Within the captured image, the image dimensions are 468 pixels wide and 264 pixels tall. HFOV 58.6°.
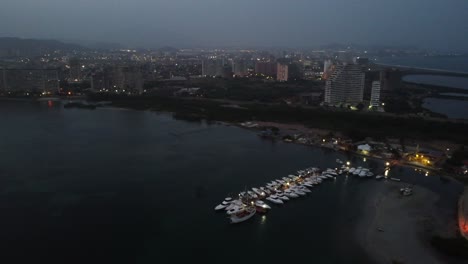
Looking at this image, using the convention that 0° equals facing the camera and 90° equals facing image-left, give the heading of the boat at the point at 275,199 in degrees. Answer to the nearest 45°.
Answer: approximately 315°

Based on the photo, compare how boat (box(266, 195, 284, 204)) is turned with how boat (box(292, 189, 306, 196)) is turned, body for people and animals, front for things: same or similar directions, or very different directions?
same or similar directions

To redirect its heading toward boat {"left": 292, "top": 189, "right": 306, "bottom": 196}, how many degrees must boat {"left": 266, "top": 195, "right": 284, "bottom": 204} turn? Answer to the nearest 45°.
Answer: approximately 90° to its left

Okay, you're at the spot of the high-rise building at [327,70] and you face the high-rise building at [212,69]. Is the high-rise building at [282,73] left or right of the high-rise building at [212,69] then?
left

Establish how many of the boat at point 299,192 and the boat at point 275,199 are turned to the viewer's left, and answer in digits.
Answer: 0

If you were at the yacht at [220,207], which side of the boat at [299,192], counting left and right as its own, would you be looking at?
right

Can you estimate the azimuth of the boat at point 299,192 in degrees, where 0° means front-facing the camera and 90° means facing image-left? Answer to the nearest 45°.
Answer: approximately 315°

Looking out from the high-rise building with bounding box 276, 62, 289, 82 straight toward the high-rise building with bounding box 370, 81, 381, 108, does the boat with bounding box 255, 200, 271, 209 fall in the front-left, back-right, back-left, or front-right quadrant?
front-right

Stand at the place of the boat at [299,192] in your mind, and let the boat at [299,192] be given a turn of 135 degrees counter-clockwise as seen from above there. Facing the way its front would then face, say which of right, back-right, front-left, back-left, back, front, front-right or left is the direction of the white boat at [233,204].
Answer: back-left
